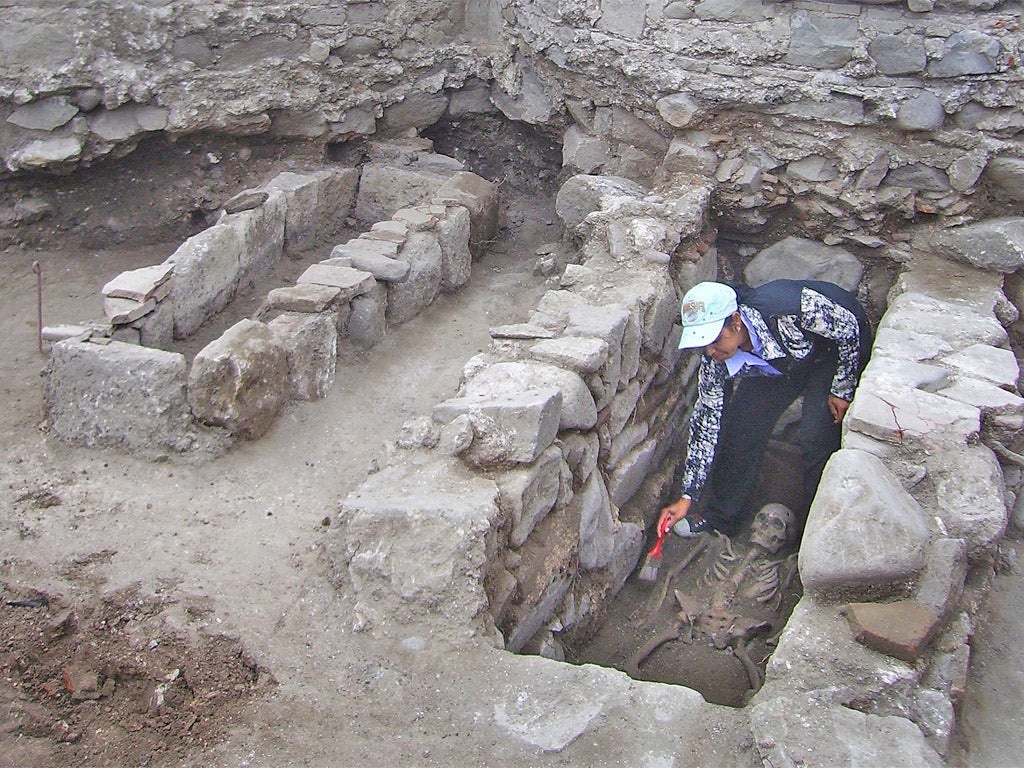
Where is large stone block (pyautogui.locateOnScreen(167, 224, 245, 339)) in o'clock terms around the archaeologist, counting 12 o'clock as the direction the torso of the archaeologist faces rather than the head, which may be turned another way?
The large stone block is roughly at 1 o'clock from the archaeologist.

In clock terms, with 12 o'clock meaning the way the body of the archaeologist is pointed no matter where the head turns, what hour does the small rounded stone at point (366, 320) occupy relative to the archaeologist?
The small rounded stone is roughly at 1 o'clock from the archaeologist.

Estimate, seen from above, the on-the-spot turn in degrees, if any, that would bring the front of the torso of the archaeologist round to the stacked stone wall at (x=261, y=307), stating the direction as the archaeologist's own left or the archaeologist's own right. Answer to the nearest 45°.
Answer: approximately 45° to the archaeologist's own right

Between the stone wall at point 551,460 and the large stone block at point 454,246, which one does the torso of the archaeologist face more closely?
the stone wall

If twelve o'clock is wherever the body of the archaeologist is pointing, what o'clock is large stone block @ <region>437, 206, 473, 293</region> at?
The large stone block is roughly at 2 o'clock from the archaeologist.

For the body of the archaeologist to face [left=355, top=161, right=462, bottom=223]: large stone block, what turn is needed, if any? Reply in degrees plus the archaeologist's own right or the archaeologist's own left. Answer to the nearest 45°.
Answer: approximately 90° to the archaeologist's own right

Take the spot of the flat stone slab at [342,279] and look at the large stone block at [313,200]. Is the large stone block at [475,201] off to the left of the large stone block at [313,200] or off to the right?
right

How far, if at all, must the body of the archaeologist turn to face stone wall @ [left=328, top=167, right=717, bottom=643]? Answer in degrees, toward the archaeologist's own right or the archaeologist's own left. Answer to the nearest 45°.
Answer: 0° — they already face it

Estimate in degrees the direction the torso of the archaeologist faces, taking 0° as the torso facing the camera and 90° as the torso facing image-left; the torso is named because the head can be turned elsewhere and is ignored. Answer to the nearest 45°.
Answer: approximately 45°

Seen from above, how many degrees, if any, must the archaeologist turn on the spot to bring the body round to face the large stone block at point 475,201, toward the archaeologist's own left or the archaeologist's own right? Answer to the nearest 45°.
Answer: approximately 90° to the archaeologist's own right

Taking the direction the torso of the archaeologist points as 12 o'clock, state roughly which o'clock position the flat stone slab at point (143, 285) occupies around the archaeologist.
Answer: The flat stone slab is roughly at 1 o'clock from the archaeologist.

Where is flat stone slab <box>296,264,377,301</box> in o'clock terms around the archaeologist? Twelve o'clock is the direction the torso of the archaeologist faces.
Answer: The flat stone slab is roughly at 1 o'clock from the archaeologist.

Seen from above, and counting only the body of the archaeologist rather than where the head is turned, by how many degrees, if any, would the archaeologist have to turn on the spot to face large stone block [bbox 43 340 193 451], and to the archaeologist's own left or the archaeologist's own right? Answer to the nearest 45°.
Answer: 0° — they already face it
